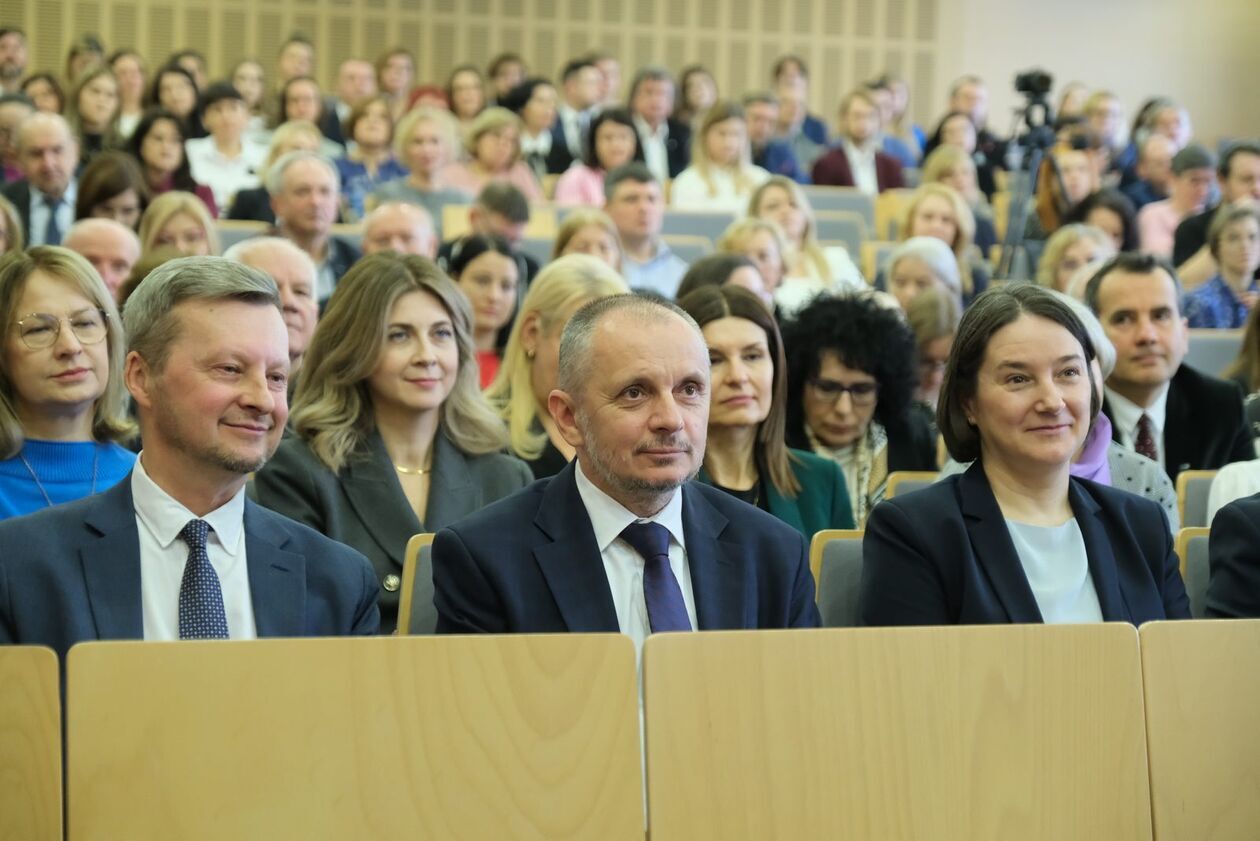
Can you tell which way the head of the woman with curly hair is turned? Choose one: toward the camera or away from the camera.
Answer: toward the camera

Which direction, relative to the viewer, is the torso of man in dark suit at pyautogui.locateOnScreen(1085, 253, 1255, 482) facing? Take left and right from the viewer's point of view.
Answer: facing the viewer

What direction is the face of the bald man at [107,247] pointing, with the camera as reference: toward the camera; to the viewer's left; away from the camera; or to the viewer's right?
toward the camera

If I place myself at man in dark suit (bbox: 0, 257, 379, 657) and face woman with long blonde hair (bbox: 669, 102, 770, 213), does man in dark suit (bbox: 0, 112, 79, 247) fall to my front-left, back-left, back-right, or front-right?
front-left

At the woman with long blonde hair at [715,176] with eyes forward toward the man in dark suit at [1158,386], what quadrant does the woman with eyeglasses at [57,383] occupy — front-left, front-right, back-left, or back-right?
front-right

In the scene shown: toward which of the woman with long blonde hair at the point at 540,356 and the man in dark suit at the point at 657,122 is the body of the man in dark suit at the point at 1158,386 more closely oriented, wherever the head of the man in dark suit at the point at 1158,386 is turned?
the woman with long blonde hair

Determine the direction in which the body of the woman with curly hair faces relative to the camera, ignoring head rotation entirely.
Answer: toward the camera

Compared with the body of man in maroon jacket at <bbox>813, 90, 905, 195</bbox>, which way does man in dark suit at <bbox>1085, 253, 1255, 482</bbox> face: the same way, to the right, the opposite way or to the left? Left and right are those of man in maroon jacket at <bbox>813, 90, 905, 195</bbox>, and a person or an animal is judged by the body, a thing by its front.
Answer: the same way

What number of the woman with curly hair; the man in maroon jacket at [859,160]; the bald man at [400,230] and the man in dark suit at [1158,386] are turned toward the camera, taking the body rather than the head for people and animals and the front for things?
4

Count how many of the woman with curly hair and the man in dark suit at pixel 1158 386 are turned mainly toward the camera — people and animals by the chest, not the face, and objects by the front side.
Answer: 2

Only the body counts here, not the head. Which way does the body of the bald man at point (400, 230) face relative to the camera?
toward the camera

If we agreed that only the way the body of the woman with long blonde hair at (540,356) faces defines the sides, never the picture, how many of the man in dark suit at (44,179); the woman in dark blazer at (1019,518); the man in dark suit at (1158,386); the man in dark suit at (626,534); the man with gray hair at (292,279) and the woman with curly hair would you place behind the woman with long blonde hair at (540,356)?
2

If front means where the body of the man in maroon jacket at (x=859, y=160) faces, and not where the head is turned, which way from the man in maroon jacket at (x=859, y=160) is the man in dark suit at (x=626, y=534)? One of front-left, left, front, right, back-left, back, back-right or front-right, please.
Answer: front

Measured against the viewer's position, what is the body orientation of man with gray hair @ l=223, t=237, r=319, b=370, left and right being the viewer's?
facing the viewer and to the right of the viewer

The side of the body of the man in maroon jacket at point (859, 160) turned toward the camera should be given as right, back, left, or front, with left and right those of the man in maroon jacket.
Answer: front

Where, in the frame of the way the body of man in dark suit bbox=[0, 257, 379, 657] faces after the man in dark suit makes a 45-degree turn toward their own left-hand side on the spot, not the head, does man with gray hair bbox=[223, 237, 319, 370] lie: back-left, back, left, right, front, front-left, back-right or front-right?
left

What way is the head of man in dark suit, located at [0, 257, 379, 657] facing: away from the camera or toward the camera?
toward the camera

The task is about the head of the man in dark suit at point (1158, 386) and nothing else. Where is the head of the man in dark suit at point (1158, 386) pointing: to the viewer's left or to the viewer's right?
to the viewer's left

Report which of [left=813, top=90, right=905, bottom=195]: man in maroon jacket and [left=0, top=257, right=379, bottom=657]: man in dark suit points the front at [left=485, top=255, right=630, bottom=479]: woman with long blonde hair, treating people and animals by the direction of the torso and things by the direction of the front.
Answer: [left=813, top=90, right=905, bottom=195]: man in maroon jacket

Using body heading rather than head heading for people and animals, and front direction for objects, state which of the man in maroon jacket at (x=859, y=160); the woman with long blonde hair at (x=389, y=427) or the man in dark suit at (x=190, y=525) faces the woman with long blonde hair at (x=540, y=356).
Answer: the man in maroon jacket at (x=859, y=160)
